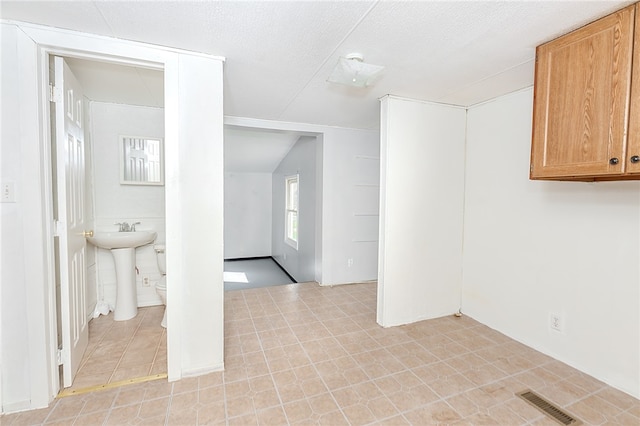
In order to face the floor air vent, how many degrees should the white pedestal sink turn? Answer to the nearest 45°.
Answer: approximately 45° to its left

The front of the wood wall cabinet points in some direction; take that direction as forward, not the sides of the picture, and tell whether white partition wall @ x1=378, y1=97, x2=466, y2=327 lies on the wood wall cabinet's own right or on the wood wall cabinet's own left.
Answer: on the wood wall cabinet's own right

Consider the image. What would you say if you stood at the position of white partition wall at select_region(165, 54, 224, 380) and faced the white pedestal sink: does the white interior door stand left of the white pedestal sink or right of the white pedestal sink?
left

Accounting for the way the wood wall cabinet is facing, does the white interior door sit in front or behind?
in front

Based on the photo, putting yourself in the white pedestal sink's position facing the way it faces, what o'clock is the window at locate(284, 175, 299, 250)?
The window is roughly at 8 o'clock from the white pedestal sink.

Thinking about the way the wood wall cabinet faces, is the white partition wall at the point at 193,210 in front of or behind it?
in front

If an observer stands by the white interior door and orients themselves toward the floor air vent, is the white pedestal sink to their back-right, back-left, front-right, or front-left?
back-left

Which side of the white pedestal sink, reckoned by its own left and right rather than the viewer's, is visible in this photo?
front

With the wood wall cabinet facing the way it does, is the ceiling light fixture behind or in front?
in front

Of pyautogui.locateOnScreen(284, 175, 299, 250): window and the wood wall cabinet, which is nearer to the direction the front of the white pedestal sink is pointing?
the wood wall cabinet

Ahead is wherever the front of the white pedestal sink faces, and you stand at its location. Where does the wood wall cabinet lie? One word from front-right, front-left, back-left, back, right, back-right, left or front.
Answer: front-left

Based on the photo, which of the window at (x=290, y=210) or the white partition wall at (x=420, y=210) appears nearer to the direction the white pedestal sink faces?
the white partition wall

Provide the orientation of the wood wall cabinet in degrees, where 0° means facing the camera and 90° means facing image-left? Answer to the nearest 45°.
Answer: approximately 45°

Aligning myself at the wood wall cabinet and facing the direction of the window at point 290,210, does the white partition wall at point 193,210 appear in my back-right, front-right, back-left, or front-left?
front-left

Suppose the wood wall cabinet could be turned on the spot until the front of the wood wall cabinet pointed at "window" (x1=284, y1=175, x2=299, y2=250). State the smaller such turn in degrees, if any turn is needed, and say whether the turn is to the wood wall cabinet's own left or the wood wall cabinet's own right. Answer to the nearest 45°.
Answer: approximately 90° to the wood wall cabinet's own right
